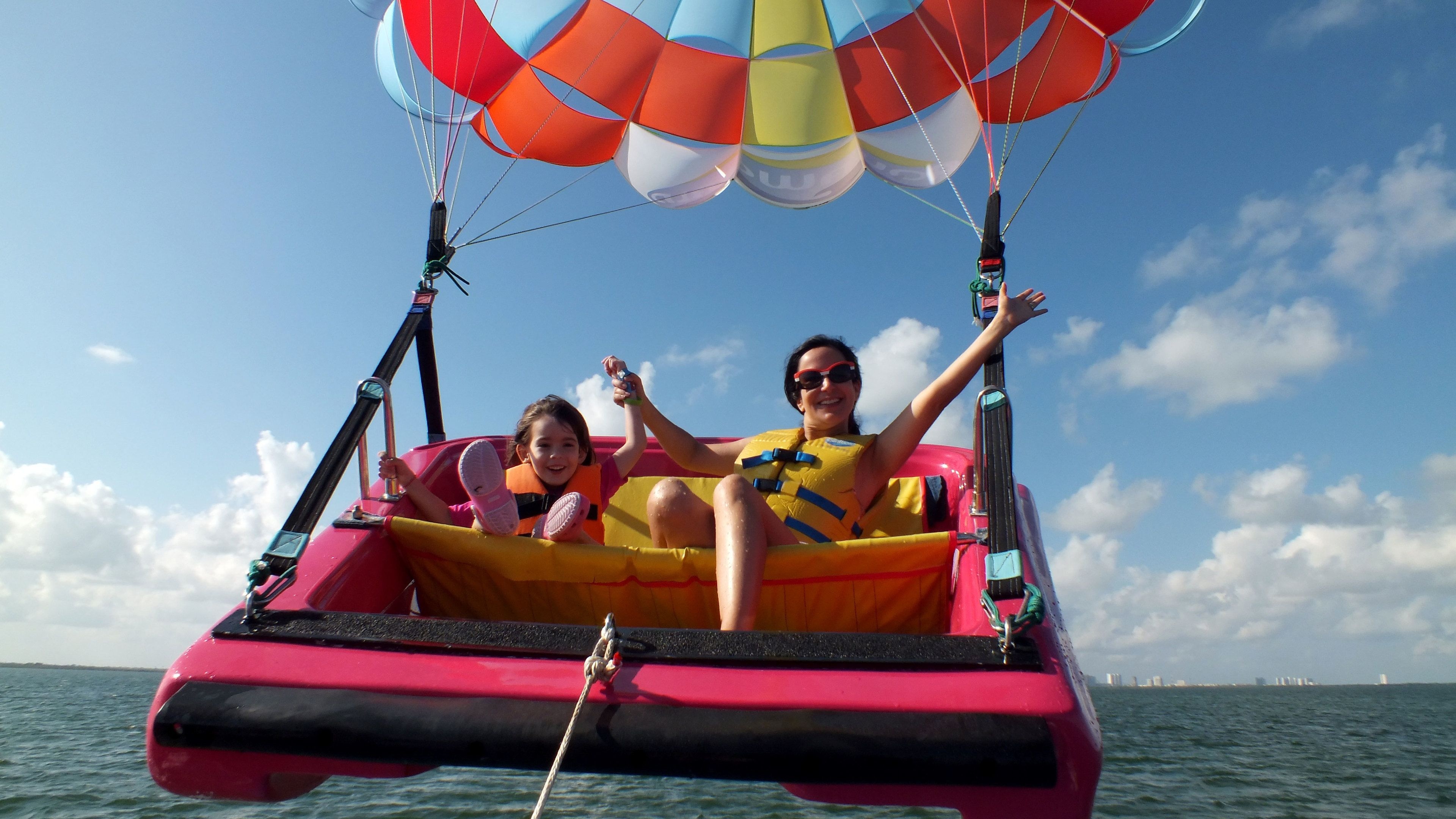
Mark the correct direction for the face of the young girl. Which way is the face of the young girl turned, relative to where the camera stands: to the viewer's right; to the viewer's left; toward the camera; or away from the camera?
toward the camera

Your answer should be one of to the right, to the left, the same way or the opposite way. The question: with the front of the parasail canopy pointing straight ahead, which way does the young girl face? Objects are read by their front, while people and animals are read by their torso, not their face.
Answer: the same way

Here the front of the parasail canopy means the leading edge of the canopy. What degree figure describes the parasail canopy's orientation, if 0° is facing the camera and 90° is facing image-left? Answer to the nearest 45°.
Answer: approximately 0°

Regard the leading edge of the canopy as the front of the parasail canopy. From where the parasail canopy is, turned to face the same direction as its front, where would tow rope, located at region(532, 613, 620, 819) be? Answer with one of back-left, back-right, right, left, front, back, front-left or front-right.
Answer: front

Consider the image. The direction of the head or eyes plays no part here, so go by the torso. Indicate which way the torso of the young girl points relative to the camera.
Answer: toward the camera

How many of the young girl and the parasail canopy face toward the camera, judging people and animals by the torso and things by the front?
2

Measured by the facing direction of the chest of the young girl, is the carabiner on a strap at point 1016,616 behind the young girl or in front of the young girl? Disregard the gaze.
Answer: in front

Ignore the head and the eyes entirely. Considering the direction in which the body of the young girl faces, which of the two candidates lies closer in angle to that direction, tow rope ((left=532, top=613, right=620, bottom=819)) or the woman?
the tow rope

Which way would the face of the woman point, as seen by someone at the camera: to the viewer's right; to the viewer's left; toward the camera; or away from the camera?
toward the camera
